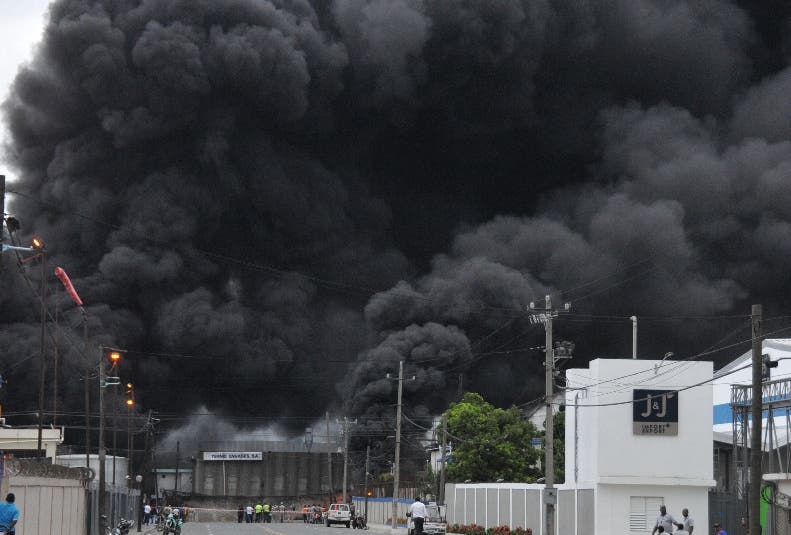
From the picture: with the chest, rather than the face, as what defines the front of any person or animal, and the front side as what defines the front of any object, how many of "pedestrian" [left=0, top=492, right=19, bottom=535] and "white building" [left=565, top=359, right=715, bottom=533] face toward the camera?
1

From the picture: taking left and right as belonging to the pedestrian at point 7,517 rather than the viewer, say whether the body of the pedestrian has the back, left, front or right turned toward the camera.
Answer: back

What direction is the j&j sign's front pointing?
toward the camera

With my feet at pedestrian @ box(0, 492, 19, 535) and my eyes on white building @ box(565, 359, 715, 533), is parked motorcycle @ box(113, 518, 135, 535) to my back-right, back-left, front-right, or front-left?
front-left

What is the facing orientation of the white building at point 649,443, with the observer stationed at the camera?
facing the viewer

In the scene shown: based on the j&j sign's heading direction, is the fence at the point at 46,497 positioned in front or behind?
in front

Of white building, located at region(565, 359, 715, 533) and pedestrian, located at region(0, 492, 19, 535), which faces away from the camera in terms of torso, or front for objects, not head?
the pedestrian

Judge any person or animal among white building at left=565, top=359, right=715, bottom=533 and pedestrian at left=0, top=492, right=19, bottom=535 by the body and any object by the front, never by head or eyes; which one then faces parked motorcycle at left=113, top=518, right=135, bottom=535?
the pedestrian

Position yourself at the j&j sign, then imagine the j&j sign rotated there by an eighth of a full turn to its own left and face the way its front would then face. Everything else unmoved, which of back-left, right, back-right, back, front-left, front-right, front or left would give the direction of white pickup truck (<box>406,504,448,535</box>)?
back

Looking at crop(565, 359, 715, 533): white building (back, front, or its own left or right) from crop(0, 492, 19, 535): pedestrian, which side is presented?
front

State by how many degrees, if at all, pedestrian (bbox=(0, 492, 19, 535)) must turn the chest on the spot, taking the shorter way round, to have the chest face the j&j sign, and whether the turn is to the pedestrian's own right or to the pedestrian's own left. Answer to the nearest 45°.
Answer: approximately 45° to the pedestrian's own right
